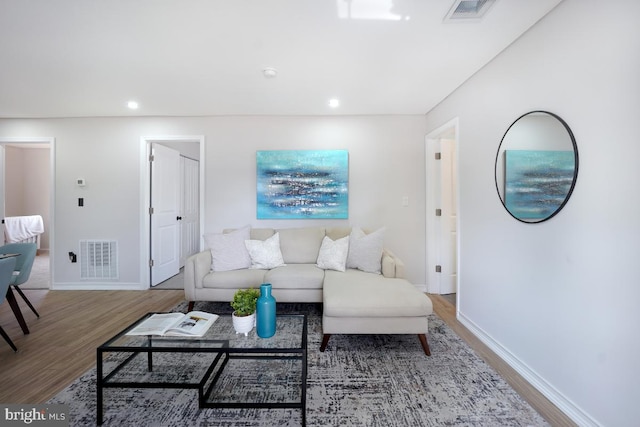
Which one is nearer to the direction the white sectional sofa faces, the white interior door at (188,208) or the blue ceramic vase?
the blue ceramic vase

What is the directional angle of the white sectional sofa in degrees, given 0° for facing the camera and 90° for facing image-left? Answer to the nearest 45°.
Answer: approximately 0°

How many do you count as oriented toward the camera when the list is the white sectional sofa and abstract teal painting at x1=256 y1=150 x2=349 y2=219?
2

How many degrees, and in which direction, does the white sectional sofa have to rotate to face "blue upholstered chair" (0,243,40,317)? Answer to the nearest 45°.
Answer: approximately 90° to its right

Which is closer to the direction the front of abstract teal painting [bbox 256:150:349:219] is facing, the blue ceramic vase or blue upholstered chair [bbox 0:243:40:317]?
the blue ceramic vase
